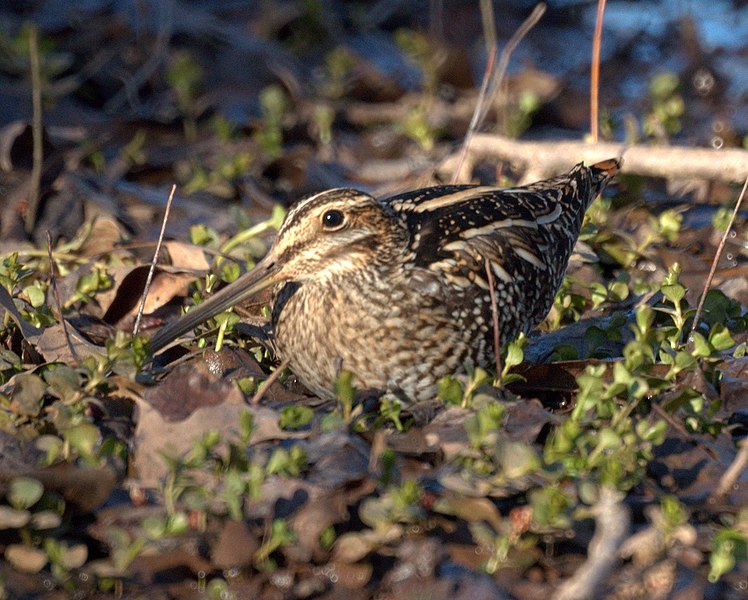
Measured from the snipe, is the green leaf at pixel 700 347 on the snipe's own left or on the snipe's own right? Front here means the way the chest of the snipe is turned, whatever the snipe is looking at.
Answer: on the snipe's own left

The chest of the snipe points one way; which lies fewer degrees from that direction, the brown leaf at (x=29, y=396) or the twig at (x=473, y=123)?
the brown leaf

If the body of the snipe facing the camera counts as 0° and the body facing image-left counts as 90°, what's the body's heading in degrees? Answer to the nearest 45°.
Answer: approximately 45°

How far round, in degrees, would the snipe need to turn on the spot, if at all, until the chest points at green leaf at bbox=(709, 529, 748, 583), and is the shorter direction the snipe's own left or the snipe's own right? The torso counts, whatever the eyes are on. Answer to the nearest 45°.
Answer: approximately 90° to the snipe's own left

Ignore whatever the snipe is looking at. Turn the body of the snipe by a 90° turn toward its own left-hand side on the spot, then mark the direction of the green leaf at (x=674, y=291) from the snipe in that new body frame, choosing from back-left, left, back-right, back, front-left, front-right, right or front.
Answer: front-left

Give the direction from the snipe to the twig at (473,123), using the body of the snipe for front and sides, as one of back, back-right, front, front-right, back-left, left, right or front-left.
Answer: back-right

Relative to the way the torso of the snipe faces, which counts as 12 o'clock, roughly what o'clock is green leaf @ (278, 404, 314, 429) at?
The green leaf is roughly at 11 o'clock from the snipe.

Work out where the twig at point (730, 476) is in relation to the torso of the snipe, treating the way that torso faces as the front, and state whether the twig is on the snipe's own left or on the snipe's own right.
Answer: on the snipe's own left

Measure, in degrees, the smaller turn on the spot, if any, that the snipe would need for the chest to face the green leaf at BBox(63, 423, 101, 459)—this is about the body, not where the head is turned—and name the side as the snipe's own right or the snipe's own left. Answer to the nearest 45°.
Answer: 0° — it already faces it

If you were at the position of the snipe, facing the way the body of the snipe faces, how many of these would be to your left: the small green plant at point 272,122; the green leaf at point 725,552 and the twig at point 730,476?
2
